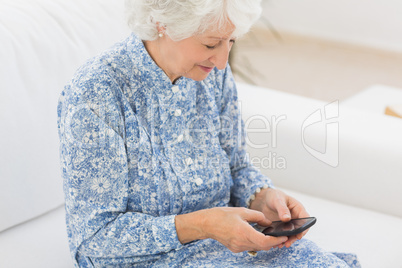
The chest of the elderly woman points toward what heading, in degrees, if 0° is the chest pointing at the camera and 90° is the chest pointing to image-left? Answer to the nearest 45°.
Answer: approximately 315°

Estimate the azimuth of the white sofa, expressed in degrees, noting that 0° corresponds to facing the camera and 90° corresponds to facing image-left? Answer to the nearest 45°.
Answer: approximately 315°
